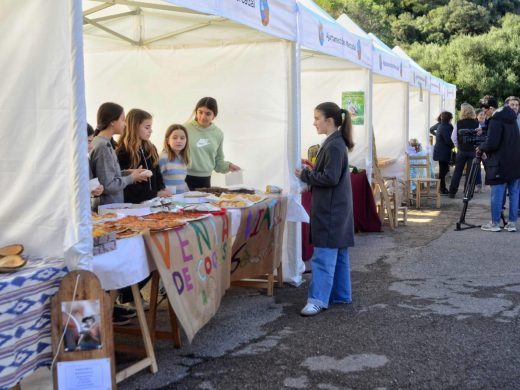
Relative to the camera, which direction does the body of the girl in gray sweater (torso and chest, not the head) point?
to the viewer's right

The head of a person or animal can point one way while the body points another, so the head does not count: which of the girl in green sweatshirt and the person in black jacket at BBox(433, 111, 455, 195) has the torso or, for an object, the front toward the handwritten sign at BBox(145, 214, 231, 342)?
the girl in green sweatshirt

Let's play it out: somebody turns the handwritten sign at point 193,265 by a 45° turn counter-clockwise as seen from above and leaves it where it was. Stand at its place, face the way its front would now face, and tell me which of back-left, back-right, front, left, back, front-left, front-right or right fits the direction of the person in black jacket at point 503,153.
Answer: front-left

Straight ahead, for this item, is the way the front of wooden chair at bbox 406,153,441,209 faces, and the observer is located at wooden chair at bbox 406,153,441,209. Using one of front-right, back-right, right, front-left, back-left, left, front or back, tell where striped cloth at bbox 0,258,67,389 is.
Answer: front-right

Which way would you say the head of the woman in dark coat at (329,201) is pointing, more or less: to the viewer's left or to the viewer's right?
to the viewer's left

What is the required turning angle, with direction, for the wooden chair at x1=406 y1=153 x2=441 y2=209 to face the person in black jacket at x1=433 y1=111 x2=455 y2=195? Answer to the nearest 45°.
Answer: approximately 135° to its left

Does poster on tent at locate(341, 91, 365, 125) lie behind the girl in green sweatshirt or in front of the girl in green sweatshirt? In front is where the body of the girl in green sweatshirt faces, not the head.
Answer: behind

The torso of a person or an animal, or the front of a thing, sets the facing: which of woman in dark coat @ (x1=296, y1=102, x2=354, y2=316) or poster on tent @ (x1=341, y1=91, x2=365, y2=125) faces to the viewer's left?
the woman in dark coat

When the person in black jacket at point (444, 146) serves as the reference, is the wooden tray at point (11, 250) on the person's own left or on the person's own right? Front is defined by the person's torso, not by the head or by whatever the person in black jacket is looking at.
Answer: on the person's own right

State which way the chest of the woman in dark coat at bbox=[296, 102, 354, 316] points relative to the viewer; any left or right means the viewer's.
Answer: facing to the left of the viewer

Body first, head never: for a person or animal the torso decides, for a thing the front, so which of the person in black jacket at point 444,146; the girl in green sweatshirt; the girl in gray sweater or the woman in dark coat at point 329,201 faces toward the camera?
the girl in green sweatshirt

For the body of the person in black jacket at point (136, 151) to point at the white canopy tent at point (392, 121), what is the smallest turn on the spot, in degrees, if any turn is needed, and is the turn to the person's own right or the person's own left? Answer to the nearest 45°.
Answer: approximately 90° to the person's own left
